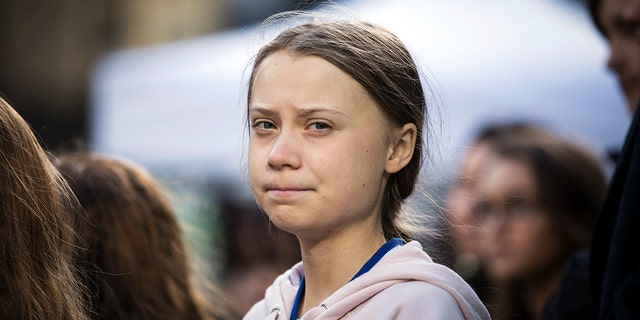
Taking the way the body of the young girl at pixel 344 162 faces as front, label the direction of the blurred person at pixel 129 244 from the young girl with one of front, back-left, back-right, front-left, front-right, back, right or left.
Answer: right

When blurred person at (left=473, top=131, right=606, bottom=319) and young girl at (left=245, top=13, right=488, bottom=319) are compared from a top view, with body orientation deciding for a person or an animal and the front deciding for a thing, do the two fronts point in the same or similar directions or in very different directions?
same or similar directions

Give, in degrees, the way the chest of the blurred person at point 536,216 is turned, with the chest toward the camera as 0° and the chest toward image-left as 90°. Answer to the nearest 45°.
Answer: approximately 45°

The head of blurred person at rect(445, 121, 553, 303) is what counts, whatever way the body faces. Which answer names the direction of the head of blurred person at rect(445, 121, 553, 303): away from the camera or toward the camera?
toward the camera

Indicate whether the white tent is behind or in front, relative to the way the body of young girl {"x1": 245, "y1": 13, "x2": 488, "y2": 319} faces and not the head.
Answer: behind

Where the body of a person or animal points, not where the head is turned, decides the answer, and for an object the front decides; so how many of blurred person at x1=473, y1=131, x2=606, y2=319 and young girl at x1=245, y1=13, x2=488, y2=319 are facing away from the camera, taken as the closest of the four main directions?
0

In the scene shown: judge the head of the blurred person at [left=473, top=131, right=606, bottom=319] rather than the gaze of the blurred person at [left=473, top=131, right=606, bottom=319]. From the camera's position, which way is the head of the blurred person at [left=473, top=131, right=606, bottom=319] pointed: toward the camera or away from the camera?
toward the camera

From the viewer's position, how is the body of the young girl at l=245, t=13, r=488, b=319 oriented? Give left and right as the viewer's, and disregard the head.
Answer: facing the viewer and to the left of the viewer

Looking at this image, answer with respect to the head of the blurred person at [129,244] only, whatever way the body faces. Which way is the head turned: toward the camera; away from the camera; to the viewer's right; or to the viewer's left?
away from the camera

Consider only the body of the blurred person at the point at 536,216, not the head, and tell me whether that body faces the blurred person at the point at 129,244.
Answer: yes

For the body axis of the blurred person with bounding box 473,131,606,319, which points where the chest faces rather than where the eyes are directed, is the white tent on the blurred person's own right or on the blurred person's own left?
on the blurred person's own right
